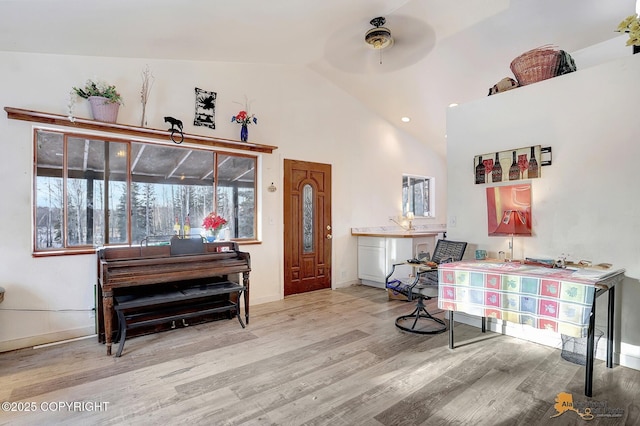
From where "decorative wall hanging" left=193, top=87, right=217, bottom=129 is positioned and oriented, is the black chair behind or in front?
in front

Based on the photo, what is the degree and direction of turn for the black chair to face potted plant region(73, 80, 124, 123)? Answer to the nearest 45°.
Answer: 0° — it already faces it

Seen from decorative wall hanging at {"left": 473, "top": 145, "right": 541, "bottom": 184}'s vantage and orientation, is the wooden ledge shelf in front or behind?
in front

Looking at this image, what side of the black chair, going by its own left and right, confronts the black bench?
front

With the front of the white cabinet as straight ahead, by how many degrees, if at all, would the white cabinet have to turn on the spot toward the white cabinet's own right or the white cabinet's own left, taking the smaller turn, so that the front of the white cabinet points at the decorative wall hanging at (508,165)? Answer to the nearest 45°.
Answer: approximately 90° to the white cabinet's own left

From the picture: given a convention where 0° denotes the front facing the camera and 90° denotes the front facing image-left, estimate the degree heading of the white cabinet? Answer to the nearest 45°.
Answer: approximately 45°

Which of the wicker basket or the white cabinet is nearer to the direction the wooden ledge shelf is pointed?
the wicker basket

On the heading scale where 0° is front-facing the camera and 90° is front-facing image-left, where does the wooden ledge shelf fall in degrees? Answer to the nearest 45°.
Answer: approximately 315°

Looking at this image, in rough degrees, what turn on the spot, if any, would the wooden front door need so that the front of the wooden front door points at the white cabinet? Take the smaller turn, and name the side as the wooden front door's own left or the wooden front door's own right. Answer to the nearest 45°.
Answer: approximately 45° to the wooden front door's own left
